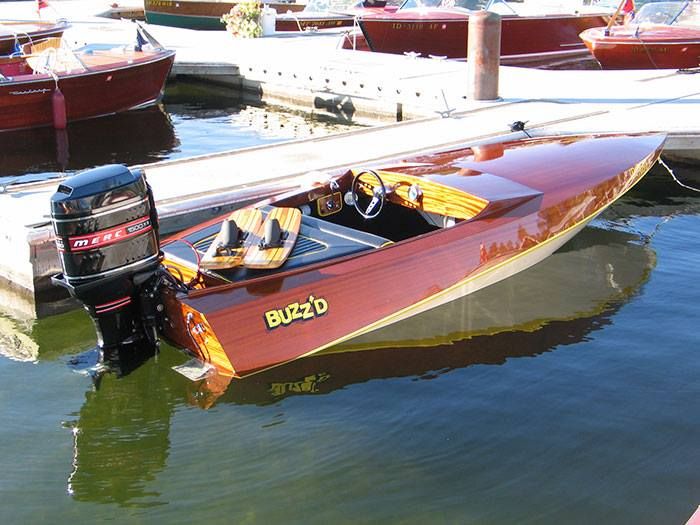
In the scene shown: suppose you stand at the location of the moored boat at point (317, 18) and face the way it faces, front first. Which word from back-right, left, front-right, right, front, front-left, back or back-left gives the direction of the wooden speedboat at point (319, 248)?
front-left

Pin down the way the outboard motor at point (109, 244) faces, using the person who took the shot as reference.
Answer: facing away from the viewer and to the right of the viewer

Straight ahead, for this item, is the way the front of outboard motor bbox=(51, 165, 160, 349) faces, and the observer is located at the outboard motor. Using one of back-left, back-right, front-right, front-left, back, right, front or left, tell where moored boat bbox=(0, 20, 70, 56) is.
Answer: front-left

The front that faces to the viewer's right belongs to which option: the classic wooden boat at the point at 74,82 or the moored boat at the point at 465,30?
the classic wooden boat

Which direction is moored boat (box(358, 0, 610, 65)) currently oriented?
to the viewer's left

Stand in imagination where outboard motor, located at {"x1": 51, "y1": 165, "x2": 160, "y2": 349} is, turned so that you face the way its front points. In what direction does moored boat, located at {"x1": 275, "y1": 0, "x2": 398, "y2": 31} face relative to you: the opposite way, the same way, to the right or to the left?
the opposite way

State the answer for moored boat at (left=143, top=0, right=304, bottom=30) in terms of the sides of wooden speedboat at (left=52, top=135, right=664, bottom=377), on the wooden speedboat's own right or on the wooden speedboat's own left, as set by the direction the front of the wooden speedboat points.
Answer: on the wooden speedboat's own left

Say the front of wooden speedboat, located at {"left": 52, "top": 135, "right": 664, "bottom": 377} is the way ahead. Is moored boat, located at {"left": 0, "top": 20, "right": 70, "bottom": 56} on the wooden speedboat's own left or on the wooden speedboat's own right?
on the wooden speedboat's own left

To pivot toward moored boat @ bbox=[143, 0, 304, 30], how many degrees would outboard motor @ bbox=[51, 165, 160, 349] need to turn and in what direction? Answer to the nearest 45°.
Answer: approximately 45° to its left

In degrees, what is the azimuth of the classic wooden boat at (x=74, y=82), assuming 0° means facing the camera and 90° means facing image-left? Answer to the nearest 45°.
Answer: approximately 270°

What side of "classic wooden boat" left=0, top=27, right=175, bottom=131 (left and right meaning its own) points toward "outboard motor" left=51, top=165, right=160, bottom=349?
right

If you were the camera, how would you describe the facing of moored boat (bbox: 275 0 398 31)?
facing the viewer and to the left of the viewer

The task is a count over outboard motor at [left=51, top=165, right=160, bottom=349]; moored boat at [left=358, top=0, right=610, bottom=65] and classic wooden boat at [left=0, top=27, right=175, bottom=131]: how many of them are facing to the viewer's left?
1

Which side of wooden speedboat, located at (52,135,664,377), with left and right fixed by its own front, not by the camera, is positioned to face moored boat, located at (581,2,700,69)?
front

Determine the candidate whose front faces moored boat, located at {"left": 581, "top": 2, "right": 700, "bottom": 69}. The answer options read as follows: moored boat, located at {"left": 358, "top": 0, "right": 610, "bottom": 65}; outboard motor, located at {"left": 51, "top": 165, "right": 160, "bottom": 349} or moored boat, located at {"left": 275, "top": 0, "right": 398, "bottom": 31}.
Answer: the outboard motor
